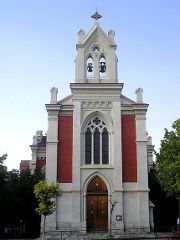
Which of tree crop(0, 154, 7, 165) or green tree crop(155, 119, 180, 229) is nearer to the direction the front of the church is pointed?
the green tree

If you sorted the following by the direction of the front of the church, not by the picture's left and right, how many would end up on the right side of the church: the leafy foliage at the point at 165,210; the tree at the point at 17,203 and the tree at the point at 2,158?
2

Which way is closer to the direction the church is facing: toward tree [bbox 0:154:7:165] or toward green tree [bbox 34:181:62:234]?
the green tree

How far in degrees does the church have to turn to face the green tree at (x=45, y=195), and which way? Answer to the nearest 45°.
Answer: approximately 45° to its right

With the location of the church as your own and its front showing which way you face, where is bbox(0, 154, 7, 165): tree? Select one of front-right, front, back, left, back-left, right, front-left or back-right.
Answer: right

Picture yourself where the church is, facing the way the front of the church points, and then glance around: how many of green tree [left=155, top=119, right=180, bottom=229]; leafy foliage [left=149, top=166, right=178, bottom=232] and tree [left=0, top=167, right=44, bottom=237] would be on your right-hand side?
1

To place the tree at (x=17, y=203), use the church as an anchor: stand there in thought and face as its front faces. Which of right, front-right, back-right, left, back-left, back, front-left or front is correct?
right

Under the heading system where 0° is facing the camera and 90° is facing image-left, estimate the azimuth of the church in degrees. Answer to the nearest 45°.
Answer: approximately 0°

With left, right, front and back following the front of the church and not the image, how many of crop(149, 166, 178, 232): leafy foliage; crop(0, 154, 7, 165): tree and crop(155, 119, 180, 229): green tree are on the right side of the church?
1
